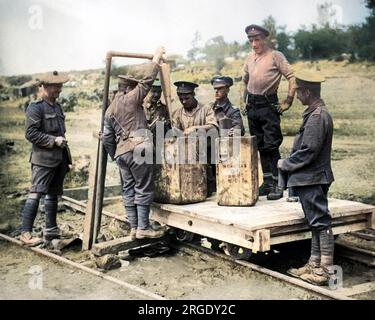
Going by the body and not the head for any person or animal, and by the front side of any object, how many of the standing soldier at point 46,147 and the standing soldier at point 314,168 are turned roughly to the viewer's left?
1

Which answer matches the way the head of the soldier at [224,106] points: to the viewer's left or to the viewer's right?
to the viewer's left

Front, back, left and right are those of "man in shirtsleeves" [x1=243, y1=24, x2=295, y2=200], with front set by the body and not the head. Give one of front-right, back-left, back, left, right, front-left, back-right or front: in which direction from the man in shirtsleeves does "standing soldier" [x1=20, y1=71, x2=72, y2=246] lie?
front-right

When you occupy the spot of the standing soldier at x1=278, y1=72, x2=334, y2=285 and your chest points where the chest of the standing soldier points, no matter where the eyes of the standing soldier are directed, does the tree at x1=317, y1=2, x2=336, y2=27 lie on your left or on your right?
on your right

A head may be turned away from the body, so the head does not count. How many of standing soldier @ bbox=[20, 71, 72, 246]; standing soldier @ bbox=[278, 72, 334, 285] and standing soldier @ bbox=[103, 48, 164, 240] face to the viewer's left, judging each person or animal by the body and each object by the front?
1

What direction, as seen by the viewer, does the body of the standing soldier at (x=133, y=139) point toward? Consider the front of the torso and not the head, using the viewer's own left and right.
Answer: facing away from the viewer and to the right of the viewer

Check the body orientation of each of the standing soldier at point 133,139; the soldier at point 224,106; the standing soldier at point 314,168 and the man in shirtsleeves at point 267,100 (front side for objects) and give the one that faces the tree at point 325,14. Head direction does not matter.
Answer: the standing soldier at point 133,139

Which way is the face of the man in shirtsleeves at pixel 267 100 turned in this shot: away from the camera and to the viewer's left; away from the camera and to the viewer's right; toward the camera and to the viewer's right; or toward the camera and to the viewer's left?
toward the camera and to the viewer's left

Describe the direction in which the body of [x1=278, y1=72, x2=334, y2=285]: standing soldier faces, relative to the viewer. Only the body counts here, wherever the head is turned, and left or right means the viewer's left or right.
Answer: facing to the left of the viewer

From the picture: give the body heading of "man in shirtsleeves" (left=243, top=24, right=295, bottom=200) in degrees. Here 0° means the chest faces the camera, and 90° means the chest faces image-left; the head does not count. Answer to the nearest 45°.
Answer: approximately 45°

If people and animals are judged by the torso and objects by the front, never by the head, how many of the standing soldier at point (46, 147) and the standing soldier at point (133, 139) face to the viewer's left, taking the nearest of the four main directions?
0

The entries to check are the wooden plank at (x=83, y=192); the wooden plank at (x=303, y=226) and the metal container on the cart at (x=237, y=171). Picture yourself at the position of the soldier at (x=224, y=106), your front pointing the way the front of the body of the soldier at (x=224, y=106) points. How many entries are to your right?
1
